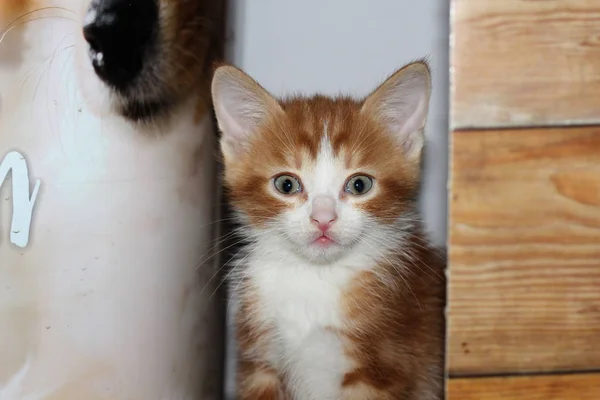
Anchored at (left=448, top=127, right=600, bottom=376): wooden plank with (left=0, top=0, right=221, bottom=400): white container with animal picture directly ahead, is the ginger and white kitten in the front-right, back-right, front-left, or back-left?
front-right

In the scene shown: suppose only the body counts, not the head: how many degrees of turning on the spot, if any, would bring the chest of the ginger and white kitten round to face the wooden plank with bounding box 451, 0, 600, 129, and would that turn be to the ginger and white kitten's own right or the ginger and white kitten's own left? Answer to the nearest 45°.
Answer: approximately 45° to the ginger and white kitten's own left

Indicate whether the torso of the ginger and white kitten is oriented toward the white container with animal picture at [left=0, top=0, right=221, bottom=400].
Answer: no

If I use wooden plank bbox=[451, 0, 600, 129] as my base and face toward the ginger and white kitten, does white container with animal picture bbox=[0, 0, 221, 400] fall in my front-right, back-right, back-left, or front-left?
front-left

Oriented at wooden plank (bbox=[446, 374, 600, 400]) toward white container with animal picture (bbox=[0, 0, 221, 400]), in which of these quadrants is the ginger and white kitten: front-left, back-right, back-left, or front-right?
front-right

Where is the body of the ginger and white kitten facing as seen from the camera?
toward the camera

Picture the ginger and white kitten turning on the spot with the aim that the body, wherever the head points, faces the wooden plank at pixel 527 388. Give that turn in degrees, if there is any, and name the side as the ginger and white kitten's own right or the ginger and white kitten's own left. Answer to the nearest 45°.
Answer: approximately 45° to the ginger and white kitten's own left
